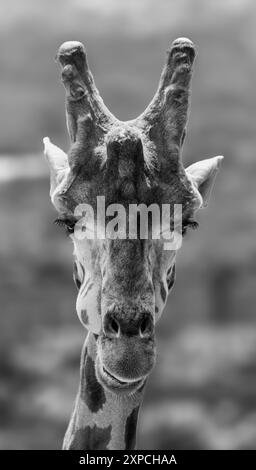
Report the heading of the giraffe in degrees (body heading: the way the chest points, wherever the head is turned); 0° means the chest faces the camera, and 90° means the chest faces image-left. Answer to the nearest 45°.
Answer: approximately 0°
